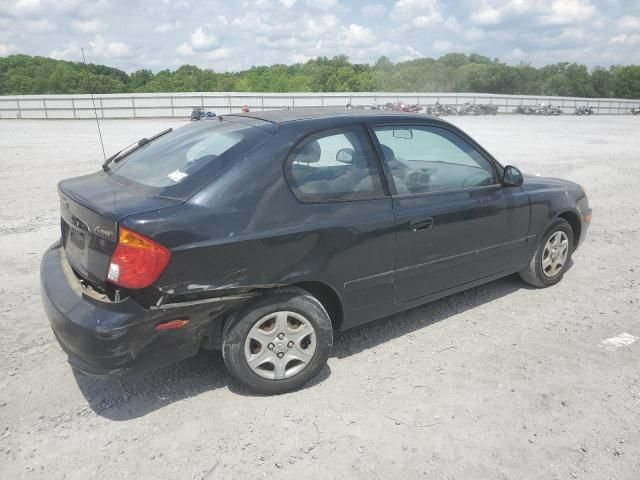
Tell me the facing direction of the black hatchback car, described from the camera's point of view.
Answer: facing away from the viewer and to the right of the viewer

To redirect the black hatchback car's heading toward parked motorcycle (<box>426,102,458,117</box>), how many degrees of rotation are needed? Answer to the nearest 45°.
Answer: approximately 45° to its left
